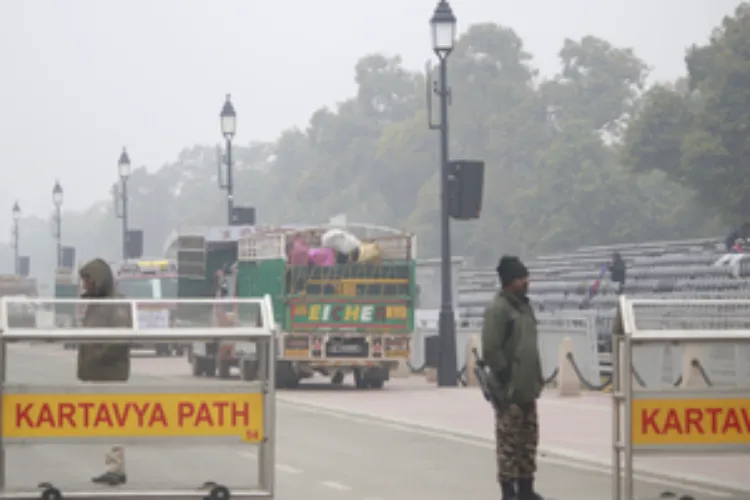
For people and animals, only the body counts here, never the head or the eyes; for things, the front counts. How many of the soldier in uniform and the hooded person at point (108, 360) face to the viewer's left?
1

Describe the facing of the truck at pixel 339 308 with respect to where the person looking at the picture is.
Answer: facing away from the viewer and to the left of the viewer

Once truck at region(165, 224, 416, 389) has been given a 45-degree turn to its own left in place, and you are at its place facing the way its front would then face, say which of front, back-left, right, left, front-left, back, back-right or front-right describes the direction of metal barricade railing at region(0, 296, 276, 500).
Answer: left

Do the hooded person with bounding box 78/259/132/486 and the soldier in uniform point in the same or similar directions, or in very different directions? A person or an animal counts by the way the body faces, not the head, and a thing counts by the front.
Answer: very different directions

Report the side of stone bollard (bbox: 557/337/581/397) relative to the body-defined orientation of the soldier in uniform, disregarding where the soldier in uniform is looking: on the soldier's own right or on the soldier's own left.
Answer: on the soldier's own left
